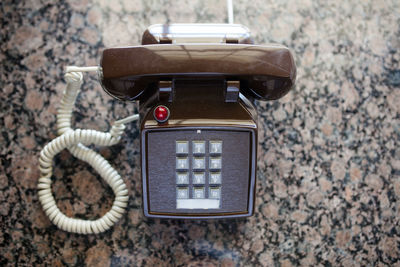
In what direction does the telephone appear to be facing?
toward the camera
